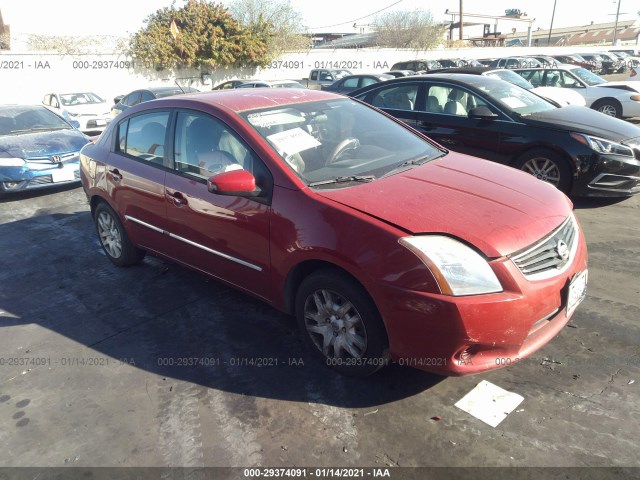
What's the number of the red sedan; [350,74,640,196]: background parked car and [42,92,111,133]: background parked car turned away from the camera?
0

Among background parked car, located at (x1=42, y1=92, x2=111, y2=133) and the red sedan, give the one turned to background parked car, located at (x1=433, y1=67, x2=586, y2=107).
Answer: background parked car, located at (x1=42, y1=92, x2=111, y2=133)

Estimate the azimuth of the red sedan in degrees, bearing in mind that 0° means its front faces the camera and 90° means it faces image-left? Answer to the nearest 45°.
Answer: approximately 315°

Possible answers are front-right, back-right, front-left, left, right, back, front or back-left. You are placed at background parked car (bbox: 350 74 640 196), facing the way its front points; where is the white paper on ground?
front-right

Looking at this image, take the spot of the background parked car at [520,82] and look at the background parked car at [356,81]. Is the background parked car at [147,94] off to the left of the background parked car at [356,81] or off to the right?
left

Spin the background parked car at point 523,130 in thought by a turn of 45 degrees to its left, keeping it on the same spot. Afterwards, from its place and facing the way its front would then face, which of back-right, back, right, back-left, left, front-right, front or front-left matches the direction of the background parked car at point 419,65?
left

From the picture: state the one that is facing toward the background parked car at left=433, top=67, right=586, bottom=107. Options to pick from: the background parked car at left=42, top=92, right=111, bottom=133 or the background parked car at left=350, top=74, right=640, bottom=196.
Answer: the background parked car at left=42, top=92, right=111, bottom=133

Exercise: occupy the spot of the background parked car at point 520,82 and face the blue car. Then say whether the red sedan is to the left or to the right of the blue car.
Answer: left

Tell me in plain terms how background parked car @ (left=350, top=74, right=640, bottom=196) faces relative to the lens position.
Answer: facing the viewer and to the right of the viewer

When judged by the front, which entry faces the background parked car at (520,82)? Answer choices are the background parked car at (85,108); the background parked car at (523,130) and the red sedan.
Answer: the background parked car at (85,108)

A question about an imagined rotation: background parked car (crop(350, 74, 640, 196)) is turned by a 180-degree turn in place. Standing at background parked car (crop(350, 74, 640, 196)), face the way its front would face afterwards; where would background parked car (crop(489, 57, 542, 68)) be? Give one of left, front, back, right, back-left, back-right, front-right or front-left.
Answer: front-right

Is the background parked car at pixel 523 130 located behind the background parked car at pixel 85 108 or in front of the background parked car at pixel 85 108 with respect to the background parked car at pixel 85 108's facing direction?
in front

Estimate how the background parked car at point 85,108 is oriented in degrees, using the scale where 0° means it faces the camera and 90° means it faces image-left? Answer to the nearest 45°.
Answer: approximately 315°

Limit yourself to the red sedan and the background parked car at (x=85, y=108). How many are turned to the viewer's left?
0

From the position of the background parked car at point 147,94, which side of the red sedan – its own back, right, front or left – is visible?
back
